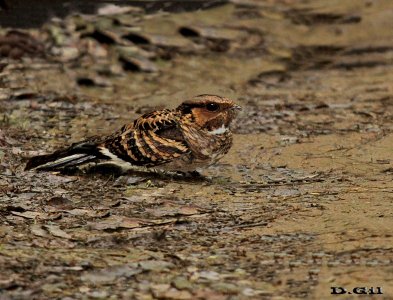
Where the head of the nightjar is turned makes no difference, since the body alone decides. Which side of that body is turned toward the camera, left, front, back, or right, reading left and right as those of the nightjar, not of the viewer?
right
